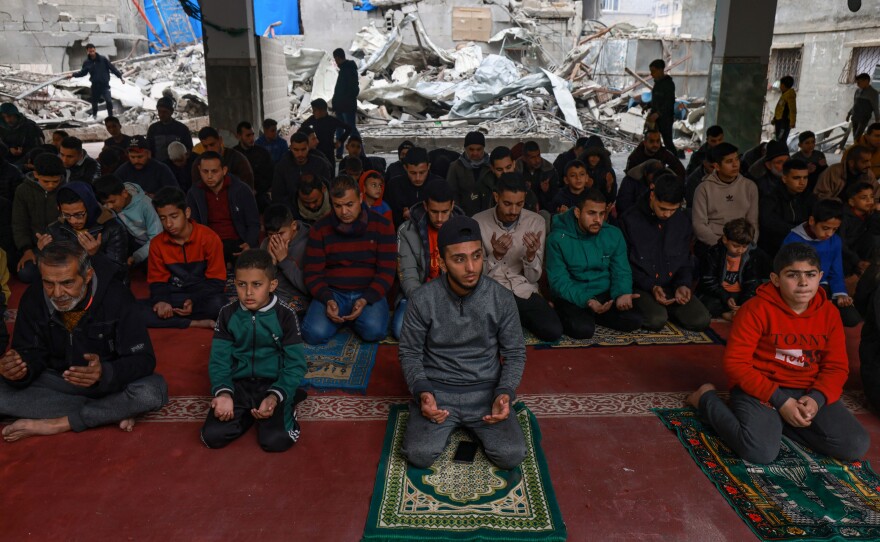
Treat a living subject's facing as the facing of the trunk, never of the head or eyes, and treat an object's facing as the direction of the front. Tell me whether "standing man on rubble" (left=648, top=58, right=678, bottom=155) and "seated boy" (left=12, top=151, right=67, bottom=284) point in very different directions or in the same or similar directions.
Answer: very different directions

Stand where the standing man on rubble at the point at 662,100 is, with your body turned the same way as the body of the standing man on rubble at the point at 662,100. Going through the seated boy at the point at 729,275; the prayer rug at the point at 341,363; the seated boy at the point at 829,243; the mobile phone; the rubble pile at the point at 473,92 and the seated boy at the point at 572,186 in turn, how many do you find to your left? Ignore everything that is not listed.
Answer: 5

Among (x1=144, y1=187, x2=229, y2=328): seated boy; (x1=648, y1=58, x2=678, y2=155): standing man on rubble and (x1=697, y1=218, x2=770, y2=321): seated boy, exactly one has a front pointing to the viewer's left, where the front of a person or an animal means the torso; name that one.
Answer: the standing man on rubble

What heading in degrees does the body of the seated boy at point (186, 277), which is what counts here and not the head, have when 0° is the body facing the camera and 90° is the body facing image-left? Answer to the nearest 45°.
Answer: approximately 0°

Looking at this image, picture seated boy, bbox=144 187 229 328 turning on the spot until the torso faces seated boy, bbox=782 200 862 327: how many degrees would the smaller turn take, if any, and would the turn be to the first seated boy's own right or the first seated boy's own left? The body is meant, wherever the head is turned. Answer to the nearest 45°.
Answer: approximately 45° to the first seated boy's own left

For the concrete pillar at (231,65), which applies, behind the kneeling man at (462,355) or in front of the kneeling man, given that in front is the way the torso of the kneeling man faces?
behind

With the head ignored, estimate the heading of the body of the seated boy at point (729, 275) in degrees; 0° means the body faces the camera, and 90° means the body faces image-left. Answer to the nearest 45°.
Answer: approximately 0°

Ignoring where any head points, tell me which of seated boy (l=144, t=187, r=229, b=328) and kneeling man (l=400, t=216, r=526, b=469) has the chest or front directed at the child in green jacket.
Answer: the seated boy
